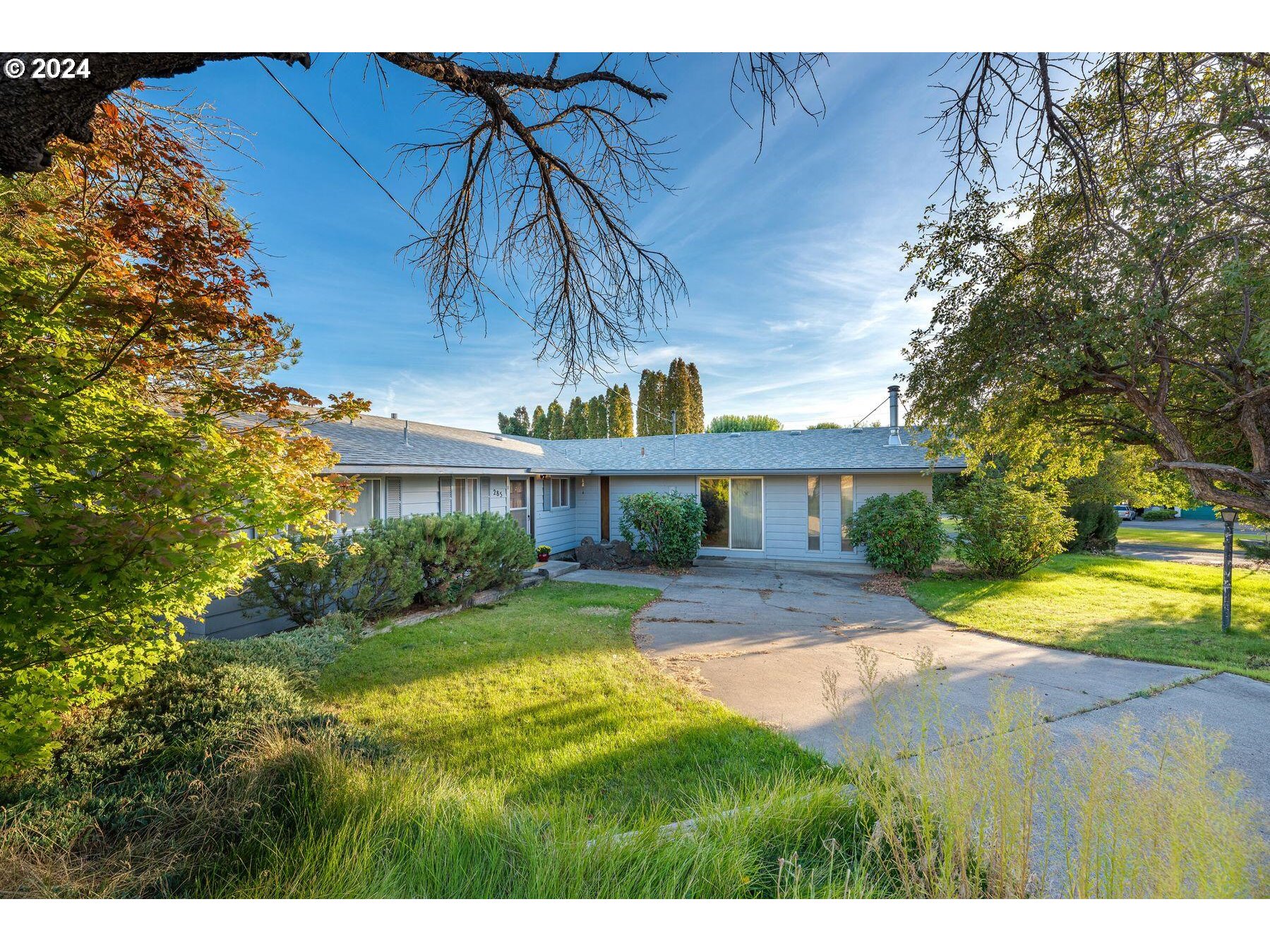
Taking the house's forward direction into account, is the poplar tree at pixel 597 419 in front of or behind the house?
behind

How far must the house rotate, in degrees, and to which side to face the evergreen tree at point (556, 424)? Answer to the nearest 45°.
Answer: approximately 180°

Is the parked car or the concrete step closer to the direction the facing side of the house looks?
the concrete step

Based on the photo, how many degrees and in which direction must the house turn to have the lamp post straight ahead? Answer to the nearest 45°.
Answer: approximately 45° to its left

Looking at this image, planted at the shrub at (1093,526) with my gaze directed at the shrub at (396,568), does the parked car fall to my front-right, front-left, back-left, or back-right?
back-right

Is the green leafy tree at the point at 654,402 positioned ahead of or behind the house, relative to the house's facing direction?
behind

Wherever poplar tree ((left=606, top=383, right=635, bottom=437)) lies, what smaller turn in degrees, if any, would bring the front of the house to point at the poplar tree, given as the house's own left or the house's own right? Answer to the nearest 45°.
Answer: approximately 180°

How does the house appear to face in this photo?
toward the camera
